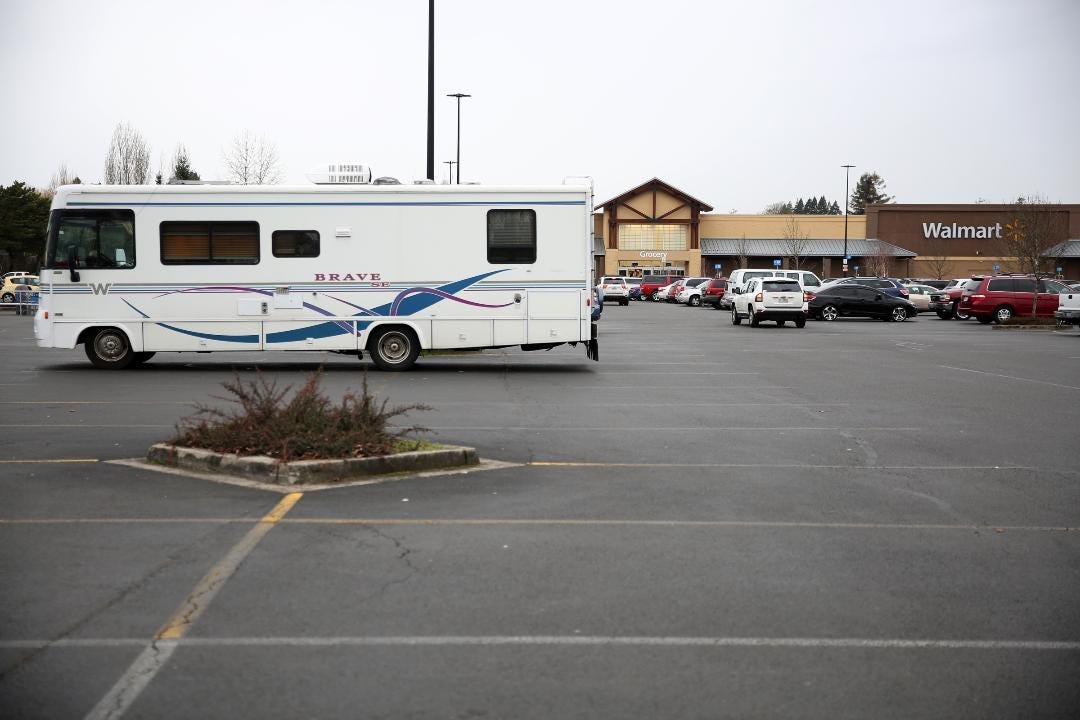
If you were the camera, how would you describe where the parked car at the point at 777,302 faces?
facing away from the viewer and to the left of the viewer

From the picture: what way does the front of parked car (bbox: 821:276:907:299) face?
to the viewer's left

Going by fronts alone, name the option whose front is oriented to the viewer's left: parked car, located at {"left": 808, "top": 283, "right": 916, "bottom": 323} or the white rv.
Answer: the white rv

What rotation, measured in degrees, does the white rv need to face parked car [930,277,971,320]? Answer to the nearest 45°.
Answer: approximately 135° to its right

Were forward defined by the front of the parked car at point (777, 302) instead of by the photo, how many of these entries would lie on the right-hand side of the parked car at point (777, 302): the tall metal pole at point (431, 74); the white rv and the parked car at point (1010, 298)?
1

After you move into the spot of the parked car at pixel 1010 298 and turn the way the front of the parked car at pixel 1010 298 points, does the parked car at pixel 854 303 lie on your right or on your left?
on your left

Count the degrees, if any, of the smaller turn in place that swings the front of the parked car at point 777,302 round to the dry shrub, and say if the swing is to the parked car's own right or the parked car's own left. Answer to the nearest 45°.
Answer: approximately 135° to the parked car's own left

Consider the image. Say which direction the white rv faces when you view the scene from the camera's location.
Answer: facing to the left of the viewer

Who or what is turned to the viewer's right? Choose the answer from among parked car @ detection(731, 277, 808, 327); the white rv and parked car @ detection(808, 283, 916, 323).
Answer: parked car @ detection(808, 283, 916, 323)

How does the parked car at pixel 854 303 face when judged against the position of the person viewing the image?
facing to the right of the viewer

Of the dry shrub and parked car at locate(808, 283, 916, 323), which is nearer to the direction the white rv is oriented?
the dry shrub

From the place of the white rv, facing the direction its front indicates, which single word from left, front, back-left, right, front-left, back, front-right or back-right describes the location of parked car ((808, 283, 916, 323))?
back-right
